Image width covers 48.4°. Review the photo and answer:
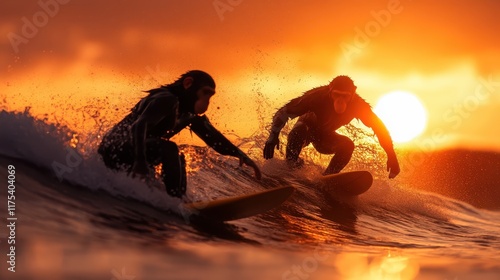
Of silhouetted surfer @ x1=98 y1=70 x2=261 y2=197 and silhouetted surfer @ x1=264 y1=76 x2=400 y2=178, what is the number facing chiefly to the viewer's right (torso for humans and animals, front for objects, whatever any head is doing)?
1

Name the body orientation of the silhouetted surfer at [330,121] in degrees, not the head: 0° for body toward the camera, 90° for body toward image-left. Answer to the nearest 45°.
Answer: approximately 0°

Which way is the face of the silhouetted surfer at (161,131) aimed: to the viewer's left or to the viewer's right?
to the viewer's right

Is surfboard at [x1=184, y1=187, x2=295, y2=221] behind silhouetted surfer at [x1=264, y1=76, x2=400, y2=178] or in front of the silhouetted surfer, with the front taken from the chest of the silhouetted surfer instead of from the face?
in front

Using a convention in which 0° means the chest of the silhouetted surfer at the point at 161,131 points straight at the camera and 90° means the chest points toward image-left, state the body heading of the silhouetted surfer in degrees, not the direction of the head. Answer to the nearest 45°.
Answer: approximately 270°

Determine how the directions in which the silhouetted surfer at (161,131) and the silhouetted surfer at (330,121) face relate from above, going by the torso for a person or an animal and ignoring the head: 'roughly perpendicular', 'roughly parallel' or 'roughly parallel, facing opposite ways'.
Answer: roughly perpendicular

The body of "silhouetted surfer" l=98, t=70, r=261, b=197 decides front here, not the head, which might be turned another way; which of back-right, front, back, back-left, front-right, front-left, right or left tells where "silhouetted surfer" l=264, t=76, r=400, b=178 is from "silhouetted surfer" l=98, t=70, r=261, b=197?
front-left
